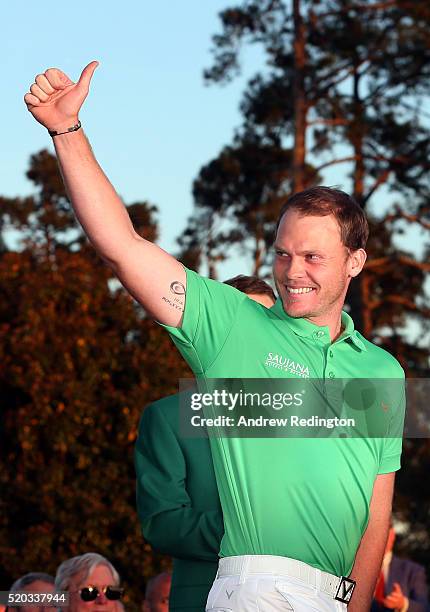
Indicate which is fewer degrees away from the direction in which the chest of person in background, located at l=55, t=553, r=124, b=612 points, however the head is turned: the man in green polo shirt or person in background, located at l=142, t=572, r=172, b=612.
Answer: the man in green polo shirt

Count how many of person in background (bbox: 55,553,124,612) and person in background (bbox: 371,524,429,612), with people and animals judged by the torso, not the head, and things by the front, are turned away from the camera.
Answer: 0

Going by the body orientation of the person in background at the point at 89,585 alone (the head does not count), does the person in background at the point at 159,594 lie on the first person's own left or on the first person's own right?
on the first person's own left

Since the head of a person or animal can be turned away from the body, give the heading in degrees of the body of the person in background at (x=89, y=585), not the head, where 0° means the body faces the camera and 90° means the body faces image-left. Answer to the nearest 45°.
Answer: approximately 315°

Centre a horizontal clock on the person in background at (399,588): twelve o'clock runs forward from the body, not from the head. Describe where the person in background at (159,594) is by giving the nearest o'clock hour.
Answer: the person in background at (159,594) is roughly at 12 o'clock from the person in background at (399,588).

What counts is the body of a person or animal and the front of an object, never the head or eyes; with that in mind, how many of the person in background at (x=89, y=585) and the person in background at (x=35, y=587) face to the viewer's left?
0

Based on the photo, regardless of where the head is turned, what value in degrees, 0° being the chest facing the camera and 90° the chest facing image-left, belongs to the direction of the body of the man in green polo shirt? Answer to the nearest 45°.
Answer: approximately 315°

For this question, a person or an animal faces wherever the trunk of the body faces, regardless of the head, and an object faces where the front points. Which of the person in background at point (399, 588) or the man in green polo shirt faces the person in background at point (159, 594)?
the person in background at point (399, 588)

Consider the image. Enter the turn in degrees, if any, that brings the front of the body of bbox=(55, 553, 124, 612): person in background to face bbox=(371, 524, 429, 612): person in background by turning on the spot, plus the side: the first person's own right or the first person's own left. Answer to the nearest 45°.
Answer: approximately 90° to the first person's own left
